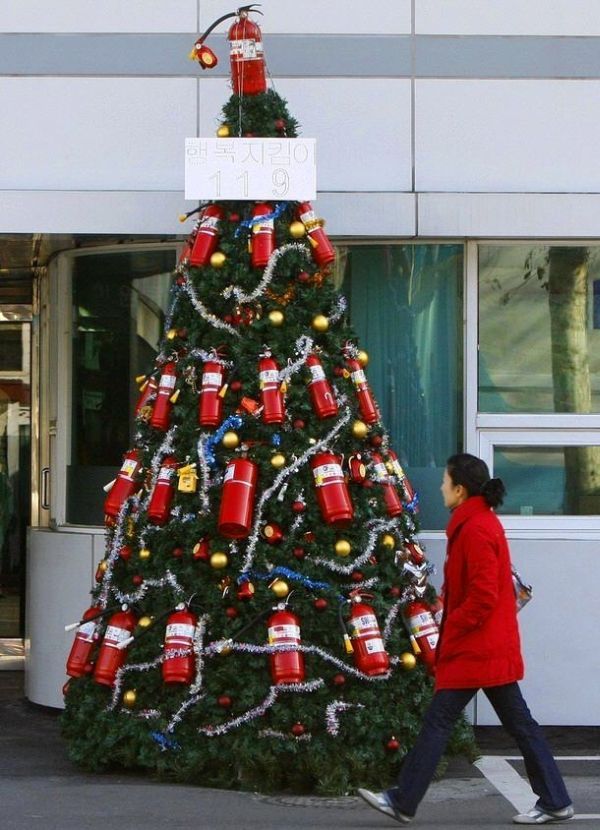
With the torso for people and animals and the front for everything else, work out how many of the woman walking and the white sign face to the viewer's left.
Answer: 1

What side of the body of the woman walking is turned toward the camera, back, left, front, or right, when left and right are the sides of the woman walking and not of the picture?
left

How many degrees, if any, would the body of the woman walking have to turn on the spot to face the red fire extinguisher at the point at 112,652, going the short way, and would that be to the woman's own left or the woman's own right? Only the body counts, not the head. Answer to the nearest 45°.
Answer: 0° — they already face it

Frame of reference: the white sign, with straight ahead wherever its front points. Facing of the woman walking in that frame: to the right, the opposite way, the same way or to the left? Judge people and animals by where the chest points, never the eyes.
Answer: to the right

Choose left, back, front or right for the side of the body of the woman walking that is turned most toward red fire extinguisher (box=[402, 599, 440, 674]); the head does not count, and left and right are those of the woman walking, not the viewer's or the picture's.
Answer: right
